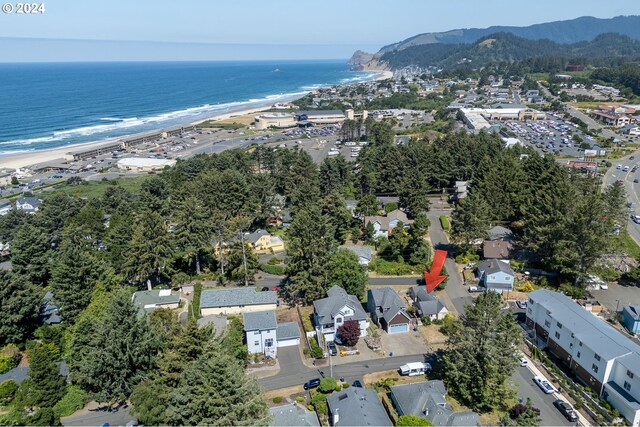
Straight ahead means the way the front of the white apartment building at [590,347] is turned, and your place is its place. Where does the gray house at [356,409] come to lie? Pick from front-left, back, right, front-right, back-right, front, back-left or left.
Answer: front

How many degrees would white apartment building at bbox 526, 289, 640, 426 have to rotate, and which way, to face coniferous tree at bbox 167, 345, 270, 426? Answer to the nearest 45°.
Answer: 0° — it already faces it

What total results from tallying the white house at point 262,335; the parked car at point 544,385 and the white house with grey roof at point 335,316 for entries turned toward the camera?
2

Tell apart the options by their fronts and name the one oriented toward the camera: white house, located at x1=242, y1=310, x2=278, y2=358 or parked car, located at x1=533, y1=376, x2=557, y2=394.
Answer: the white house

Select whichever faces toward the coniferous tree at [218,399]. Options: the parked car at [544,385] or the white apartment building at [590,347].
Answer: the white apartment building

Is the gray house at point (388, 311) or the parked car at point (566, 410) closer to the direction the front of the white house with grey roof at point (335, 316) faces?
the parked car

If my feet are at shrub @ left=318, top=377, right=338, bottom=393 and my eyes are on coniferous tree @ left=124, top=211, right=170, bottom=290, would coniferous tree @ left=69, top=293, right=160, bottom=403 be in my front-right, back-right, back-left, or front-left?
front-left

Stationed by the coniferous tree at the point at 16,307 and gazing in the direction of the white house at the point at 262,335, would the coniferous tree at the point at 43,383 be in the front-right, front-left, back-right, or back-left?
front-right

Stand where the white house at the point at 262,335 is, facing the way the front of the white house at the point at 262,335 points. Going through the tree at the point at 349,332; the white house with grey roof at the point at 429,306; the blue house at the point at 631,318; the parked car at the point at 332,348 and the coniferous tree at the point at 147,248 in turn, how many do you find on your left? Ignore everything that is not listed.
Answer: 4

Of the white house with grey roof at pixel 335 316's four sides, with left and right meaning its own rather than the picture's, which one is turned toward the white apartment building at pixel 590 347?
left

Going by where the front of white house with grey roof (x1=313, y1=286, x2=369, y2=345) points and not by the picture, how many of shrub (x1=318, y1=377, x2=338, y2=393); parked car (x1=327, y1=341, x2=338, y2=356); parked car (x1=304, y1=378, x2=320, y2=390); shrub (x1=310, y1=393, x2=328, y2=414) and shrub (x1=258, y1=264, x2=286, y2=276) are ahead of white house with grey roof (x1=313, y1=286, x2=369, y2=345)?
4

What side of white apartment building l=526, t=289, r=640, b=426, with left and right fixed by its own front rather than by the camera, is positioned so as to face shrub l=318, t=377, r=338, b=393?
front

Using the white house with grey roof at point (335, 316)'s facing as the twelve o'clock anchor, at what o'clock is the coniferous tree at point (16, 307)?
The coniferous tree is roughly at 3 o'clock from the white house with grey roof.

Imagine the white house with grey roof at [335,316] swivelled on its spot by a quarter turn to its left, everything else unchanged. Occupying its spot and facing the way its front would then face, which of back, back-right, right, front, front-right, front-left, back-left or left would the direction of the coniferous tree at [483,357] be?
front-right

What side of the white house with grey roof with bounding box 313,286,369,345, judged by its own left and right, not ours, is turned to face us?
front

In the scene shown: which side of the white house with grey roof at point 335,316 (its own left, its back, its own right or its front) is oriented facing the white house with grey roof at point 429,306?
left

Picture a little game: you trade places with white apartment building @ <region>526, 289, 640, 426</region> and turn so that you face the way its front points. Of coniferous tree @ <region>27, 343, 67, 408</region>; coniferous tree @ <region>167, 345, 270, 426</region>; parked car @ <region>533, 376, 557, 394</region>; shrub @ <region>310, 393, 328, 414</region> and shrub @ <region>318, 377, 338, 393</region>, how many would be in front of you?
5
